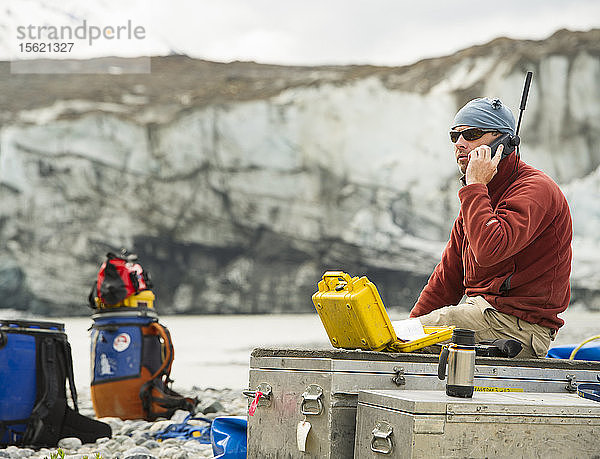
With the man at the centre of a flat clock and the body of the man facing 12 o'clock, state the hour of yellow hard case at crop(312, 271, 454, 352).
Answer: The yellow hard case is roughly at 12 o'clock from the man.

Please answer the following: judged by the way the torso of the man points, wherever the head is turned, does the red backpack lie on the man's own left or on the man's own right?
on the man's own right

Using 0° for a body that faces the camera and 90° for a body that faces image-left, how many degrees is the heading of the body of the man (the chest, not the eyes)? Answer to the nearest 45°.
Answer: approximately 45°

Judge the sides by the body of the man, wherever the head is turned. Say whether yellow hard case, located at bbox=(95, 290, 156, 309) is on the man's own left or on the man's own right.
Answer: on the man's own right

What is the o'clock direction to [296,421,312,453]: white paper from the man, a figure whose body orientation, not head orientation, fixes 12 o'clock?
The white paper is roughly at 12 o'clock from the man.
